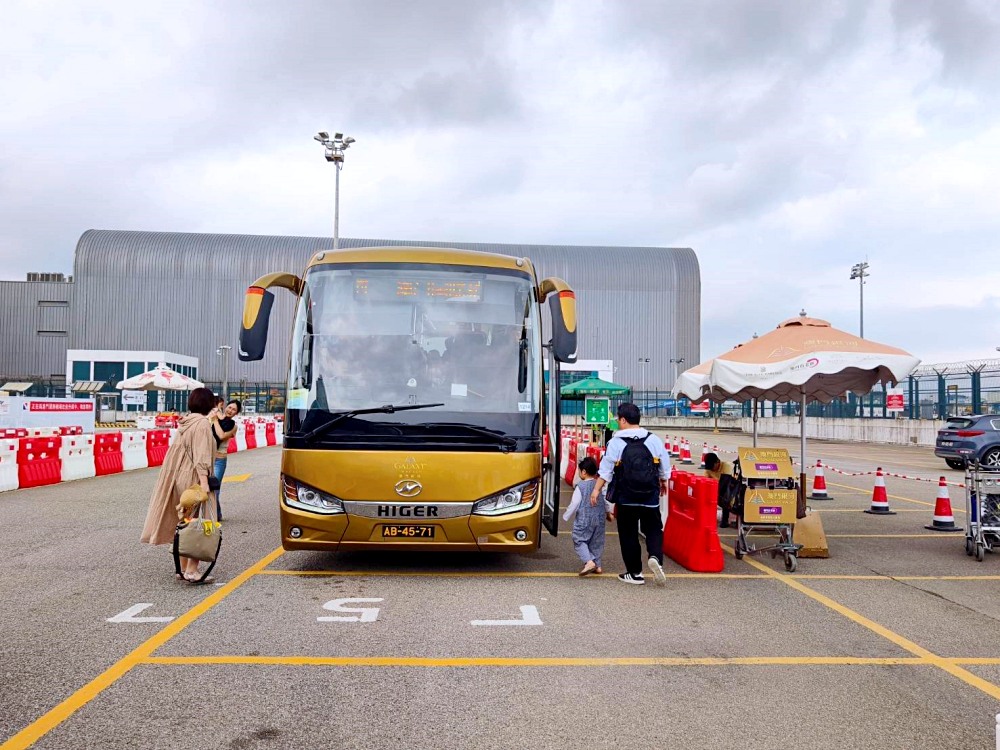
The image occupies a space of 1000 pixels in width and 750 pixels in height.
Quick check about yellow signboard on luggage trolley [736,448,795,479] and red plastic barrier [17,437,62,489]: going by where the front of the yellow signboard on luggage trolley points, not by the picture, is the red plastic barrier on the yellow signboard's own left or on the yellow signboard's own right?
on the yellow signboard's own right

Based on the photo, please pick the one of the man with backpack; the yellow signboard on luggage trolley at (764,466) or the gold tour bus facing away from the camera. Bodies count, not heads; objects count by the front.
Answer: the man with backpack

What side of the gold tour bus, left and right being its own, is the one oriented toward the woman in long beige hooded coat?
front

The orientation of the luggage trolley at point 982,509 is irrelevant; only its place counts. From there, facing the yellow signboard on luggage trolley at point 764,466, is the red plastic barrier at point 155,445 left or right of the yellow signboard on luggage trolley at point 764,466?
right

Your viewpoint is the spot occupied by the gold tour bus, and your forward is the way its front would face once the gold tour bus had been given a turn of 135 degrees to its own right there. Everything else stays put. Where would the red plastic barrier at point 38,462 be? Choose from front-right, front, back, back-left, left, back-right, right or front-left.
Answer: front

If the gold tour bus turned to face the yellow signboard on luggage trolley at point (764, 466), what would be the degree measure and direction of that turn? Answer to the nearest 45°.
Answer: approximately 90° to its left

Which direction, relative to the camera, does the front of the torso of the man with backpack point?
away from the camera

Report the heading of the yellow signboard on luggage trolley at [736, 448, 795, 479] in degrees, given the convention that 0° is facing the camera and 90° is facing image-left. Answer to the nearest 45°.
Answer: approximately 0°

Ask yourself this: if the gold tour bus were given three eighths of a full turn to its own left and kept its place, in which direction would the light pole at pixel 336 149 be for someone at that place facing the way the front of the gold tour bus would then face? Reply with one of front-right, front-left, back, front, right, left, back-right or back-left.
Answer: front-left

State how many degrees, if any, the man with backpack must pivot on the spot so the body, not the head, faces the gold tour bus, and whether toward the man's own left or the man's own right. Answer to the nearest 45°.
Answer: approximately 90° to the man's own left

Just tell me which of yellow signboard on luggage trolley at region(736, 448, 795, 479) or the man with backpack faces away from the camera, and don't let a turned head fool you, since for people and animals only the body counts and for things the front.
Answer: the man with backpack

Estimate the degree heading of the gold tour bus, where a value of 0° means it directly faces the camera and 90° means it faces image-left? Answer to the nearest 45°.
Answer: approximately 0°

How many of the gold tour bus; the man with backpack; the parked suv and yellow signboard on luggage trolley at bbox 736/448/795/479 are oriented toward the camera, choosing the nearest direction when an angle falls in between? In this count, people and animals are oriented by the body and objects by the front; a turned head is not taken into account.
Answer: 2

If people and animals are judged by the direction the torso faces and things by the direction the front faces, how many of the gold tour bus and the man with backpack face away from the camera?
1

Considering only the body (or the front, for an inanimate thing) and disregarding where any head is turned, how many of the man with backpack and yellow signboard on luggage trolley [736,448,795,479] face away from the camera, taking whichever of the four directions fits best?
1

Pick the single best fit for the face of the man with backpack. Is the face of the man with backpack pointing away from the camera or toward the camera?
away from the camera
